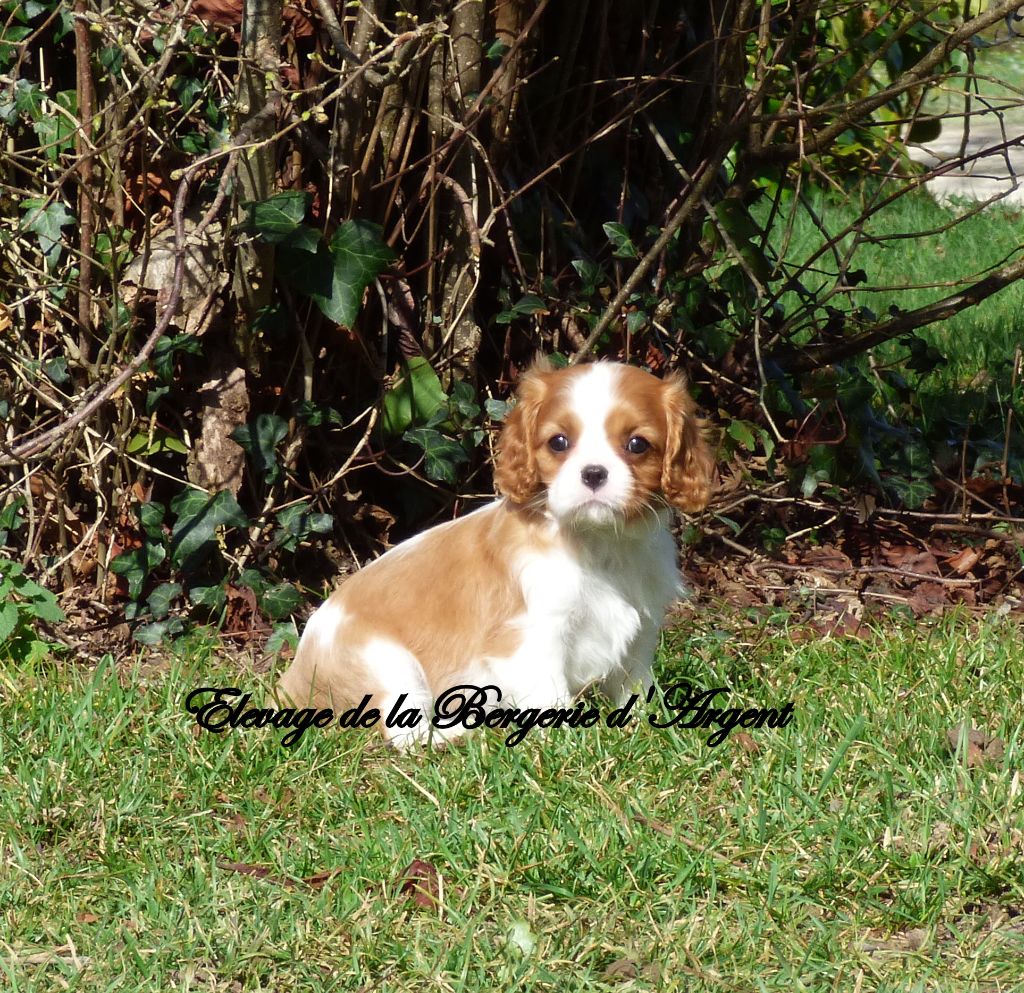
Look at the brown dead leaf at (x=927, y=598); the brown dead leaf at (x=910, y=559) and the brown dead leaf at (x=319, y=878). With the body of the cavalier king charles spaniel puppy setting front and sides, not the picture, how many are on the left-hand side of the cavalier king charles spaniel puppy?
2

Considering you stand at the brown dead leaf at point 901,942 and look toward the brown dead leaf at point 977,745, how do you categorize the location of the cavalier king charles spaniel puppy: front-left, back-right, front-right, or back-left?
front-left

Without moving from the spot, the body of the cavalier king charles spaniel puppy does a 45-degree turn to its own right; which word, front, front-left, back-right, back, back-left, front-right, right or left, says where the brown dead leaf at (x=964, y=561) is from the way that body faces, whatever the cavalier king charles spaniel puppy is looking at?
back-left

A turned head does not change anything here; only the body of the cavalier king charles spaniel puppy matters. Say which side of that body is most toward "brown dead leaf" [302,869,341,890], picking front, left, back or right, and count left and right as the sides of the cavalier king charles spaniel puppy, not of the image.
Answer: right

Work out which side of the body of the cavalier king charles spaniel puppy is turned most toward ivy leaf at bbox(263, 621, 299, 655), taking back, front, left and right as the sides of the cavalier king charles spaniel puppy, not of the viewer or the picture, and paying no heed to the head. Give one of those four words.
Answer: back

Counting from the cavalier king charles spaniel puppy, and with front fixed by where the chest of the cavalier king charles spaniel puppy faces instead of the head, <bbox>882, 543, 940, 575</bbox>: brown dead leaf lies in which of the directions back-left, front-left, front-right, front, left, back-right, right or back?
left

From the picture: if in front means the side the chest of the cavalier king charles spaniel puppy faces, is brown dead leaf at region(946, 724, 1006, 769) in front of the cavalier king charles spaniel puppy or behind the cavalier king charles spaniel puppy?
in front

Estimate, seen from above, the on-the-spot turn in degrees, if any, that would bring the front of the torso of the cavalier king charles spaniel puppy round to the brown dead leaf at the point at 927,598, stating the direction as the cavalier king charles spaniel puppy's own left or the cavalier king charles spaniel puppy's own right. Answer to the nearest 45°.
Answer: approximately 90° to the cavalier king charles spaniel puppy's own left

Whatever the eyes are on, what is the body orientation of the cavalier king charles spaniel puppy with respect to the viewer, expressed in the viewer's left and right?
facing the viewer and to the right of the viewer

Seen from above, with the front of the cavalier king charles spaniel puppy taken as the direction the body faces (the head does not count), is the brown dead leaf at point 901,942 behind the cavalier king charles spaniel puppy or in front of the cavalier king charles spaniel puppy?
in front

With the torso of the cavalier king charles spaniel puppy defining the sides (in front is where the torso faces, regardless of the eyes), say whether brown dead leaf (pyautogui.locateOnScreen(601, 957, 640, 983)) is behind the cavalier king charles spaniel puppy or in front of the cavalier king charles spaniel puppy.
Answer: in front

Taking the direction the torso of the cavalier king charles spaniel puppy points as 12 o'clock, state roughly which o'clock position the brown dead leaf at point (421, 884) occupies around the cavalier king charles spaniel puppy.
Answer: The brown dead leaf is roughly at 2 o'clock from the cavalier king charles spaniel puppy.
